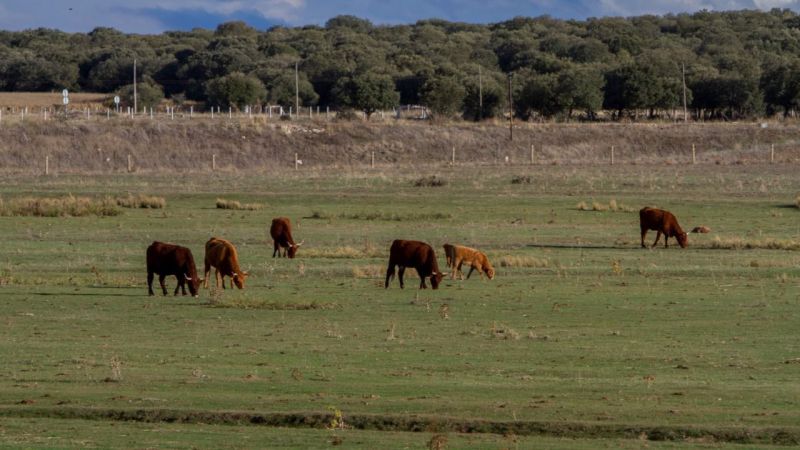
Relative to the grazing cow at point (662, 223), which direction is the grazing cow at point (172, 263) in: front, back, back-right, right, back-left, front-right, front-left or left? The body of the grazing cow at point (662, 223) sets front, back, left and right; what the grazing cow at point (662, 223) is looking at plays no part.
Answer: back-right

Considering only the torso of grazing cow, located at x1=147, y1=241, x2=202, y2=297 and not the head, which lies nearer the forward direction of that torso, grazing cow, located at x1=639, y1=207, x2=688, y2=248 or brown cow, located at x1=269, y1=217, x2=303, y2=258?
the grazing cow

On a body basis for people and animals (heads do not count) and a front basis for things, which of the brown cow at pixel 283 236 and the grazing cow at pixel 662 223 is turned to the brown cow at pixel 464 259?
the brown cow at pixel 283 236

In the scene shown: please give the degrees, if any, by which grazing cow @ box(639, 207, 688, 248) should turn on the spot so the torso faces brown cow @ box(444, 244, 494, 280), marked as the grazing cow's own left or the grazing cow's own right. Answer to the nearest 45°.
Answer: approximately 135° to the grazing cow's own right

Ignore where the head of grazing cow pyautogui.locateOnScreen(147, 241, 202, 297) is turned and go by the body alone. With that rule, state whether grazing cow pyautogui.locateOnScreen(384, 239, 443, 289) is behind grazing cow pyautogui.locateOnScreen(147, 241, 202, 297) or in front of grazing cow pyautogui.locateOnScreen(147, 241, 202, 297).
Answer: in front

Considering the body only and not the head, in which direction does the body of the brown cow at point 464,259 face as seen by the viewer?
to the viewer's right

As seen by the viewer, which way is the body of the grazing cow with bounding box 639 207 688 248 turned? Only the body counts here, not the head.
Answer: to the viewer's right

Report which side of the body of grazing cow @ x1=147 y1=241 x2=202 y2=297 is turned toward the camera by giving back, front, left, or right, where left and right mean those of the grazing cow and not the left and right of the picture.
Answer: right
